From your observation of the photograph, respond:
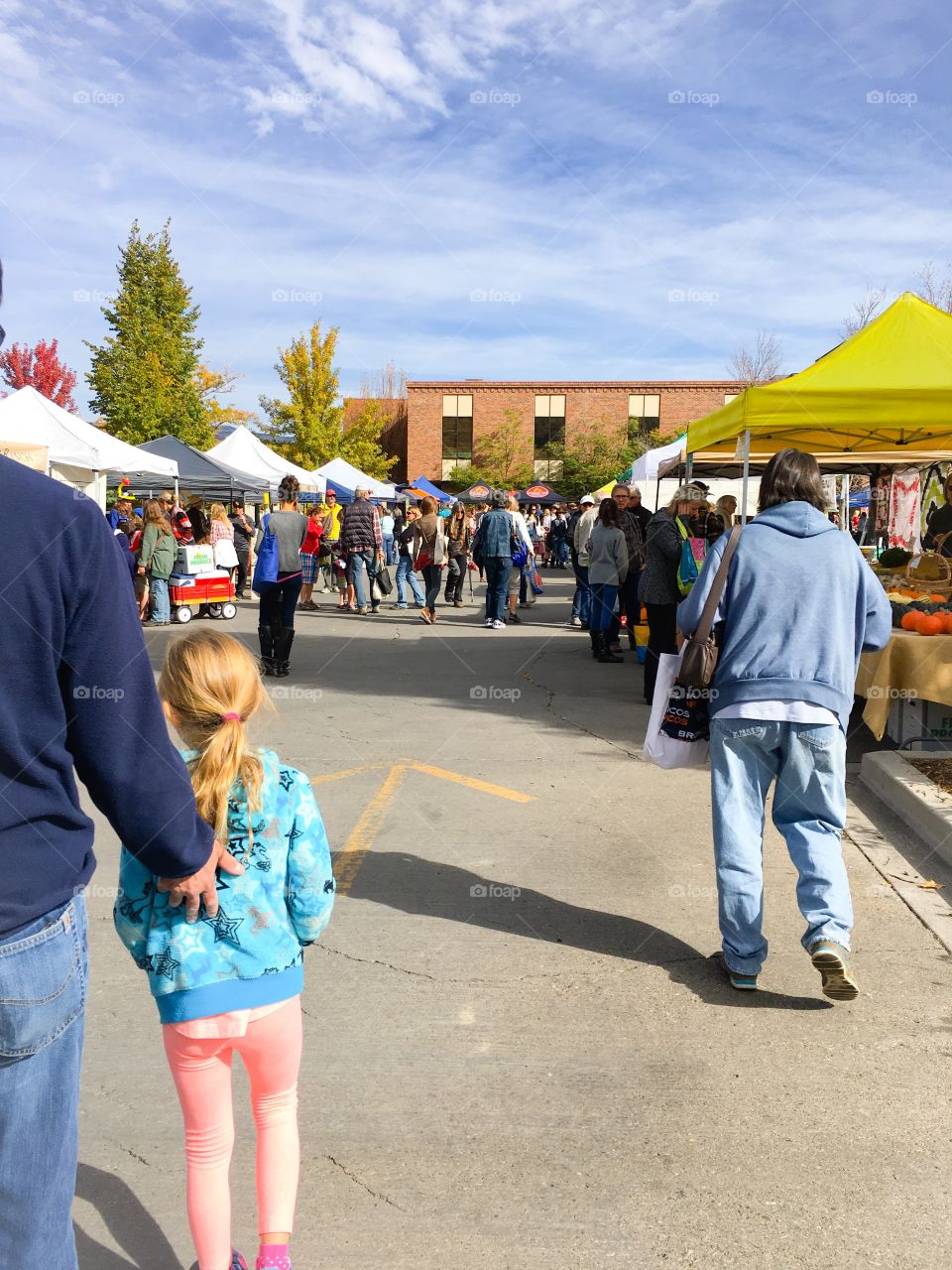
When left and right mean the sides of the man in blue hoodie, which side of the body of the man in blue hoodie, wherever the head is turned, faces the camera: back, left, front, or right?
back

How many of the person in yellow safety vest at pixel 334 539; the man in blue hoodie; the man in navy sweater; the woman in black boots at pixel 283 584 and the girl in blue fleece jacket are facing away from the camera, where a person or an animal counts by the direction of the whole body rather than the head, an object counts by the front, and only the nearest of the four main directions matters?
4

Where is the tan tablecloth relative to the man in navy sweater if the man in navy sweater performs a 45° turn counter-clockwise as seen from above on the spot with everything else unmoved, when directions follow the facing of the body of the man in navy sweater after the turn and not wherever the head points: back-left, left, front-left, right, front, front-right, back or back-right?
right

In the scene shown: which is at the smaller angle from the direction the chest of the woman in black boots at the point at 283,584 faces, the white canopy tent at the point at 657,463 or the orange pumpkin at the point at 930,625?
the white canopy tent

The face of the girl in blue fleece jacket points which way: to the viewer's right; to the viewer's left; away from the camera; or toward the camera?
away from the camera

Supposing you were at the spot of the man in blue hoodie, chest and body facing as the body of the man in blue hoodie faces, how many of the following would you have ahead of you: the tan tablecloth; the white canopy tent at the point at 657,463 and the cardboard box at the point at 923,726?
3

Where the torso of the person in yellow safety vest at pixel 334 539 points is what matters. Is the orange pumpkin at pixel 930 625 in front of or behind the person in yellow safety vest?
in front

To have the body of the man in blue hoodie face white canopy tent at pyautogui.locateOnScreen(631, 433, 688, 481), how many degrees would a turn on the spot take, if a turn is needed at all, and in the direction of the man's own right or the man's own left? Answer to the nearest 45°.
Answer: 0° — they already face it

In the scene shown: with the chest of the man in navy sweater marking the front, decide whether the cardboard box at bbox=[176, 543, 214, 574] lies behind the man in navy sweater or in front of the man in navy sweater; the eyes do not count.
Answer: in front

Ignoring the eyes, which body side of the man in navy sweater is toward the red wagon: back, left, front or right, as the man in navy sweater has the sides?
front

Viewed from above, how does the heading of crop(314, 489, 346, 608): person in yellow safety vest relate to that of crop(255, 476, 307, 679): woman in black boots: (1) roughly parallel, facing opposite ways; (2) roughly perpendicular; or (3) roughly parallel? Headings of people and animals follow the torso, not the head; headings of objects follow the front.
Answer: roughly parallel, facing opposite ways

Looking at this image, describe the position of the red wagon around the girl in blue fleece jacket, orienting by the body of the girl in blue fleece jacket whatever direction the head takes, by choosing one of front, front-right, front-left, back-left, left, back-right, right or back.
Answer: front

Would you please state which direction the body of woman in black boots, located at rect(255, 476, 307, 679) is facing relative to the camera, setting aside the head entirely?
away from the camera

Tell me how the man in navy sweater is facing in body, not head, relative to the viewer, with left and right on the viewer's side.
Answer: facing away from the viewer

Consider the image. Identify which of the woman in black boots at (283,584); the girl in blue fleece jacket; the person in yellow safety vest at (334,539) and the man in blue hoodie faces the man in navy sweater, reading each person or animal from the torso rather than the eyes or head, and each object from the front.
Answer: the person in yellow safety vest

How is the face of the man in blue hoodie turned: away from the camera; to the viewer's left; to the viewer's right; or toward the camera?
away from the camera

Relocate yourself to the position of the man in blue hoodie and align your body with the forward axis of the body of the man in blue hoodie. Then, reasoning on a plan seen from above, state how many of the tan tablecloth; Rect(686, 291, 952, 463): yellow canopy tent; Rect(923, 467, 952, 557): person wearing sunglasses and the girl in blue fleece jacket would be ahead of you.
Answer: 3

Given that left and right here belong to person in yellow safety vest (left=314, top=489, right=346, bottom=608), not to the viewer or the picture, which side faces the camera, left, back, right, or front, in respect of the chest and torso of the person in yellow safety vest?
front
